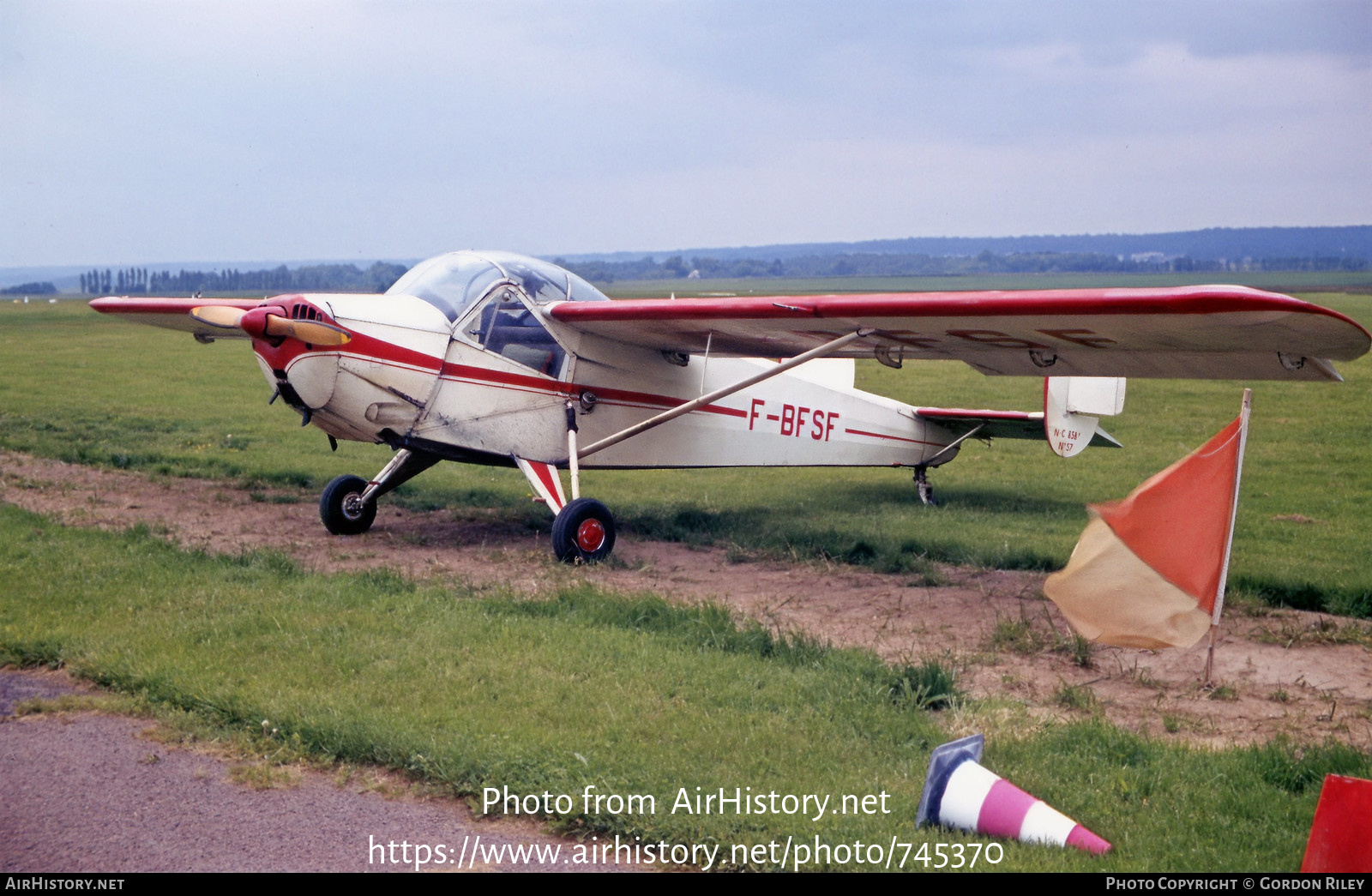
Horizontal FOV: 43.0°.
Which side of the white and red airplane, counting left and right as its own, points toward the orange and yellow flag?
left

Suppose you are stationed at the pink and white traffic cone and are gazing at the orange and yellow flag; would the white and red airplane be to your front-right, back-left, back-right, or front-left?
front-left

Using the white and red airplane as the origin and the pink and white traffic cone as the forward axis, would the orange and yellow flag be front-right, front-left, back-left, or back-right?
front-left

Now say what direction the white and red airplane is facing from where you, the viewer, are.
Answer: facing the viewer and to the left of the viewer

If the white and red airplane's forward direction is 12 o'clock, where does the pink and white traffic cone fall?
The pink and white traffic cone is roughly at 10 o'clock from the white and red airplane.
